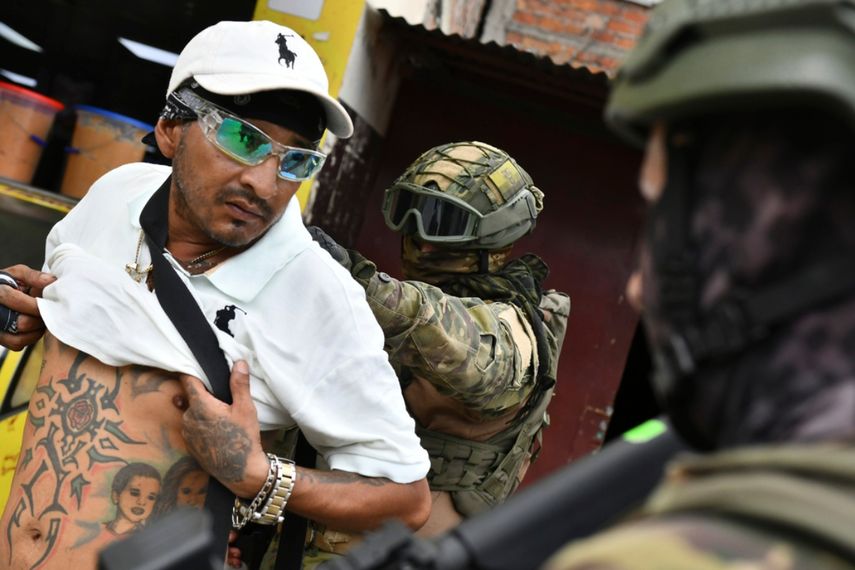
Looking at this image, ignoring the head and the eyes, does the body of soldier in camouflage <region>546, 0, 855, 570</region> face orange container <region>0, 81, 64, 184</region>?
yes

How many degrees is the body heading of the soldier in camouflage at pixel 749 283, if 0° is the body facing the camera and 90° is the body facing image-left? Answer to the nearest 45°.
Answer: approximately 135°

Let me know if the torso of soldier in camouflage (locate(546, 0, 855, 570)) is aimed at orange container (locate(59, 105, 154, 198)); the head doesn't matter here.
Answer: yes

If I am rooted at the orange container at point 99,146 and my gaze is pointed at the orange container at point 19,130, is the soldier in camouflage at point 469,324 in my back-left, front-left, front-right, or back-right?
back-left
